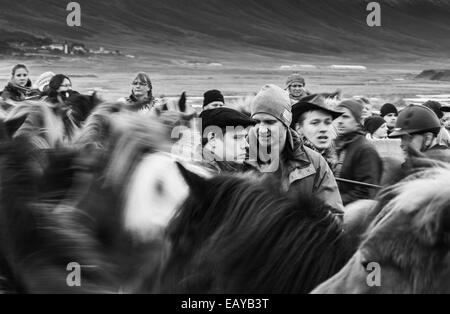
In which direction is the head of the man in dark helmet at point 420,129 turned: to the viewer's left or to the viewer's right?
to the viewer's left

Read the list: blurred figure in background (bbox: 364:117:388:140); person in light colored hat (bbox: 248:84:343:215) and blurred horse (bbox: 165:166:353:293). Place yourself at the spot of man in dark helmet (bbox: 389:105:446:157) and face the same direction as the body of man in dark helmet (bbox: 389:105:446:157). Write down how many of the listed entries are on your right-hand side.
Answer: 1

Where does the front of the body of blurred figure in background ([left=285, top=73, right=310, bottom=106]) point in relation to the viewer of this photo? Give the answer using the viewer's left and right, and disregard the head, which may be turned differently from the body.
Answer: facing the viewer

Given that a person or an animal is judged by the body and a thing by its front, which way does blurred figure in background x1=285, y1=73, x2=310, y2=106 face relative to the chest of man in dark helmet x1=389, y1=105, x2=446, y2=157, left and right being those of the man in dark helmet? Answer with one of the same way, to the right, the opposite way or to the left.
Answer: to the left

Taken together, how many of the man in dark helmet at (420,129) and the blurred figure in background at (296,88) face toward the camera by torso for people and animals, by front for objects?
1

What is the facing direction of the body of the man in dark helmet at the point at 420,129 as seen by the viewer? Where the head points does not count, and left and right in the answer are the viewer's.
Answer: facing to the left of the viewer

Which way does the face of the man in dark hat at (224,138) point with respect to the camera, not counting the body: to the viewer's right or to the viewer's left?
to the viewer's right

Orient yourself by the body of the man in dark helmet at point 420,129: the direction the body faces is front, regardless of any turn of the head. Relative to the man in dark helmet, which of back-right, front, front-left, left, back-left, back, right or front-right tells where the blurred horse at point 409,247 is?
left

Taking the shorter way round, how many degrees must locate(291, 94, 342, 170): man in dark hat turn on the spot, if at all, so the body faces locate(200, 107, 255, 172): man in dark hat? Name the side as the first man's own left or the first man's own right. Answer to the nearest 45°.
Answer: approximately 90° to the first man's own right

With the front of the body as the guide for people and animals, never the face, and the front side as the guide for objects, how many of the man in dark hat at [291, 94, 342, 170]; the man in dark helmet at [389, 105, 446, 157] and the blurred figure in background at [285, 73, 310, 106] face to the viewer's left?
1

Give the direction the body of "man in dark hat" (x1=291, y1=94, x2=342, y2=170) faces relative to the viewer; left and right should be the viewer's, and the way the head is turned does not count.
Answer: facing the viewer and to the right of the viewer

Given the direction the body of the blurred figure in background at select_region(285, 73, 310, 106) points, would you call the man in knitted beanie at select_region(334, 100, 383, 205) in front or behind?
in front
